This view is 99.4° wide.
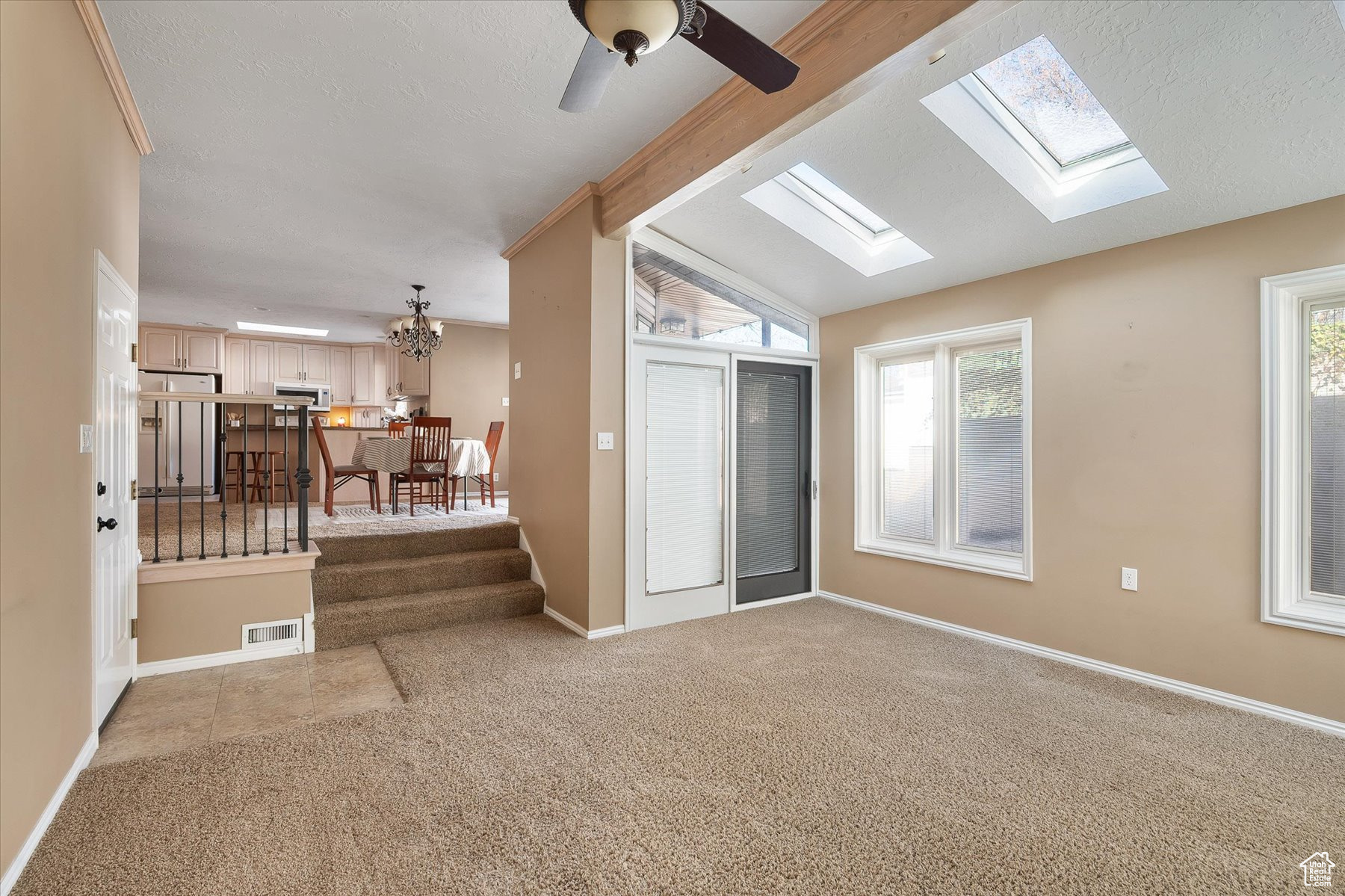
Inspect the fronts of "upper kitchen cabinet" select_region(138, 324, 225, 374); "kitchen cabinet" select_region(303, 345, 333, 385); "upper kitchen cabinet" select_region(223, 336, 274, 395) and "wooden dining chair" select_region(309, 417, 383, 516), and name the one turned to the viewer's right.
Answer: the wooden dining chair

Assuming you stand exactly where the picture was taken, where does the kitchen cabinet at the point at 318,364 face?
facing the viewer

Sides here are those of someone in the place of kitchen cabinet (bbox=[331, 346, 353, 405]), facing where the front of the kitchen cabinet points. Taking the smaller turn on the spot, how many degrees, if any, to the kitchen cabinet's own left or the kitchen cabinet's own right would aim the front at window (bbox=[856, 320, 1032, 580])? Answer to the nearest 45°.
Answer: approximately 45° to the kitchen cabinet's own left

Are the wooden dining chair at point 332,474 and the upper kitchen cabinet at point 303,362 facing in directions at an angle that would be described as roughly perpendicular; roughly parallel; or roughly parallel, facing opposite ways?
roughly perpendicular

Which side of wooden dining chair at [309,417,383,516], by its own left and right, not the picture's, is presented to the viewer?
right

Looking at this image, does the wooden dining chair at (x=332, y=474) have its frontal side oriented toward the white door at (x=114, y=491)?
no

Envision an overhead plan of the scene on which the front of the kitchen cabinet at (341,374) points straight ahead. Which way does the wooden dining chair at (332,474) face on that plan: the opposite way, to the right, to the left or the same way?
to the left

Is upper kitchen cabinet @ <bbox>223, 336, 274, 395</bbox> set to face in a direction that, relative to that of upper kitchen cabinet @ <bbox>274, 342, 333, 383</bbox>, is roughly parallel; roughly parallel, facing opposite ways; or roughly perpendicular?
roughly parallel

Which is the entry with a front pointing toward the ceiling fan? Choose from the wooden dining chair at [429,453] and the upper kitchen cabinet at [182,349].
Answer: the upper kitchen cabinet

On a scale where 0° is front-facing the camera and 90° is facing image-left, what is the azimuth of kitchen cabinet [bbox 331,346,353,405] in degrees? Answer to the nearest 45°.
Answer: approximately 0°

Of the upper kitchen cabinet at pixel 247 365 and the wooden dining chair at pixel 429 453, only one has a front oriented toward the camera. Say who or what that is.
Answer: the upper kitchen cabinet

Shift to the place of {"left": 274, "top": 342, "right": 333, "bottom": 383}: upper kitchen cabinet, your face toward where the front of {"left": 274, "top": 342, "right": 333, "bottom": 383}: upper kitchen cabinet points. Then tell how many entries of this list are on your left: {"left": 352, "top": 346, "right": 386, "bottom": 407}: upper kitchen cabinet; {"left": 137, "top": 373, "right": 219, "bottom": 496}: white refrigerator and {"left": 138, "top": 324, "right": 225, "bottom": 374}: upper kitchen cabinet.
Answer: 1

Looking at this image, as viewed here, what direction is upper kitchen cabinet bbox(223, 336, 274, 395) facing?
toward the camera

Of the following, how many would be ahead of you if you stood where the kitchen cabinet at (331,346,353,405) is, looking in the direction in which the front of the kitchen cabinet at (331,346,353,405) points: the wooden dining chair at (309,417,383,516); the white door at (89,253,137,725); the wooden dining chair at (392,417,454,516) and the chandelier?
4

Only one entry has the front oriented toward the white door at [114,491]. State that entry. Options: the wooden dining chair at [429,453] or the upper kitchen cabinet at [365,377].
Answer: the upper kitchen cabinet

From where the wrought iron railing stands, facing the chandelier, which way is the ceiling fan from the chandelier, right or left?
right

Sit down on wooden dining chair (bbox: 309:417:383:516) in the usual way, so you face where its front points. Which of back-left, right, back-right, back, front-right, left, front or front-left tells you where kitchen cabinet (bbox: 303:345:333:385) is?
left

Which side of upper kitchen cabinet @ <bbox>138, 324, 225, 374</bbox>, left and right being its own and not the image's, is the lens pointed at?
front

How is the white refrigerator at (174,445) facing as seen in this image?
toward the camera

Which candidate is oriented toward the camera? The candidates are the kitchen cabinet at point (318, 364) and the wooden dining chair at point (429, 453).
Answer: the kitchen cabinet

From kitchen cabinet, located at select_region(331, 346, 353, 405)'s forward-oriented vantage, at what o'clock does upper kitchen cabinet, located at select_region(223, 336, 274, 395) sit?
The upper kitchen cabinet is roughly at 3 o'clock from the kitchen cabinet.
